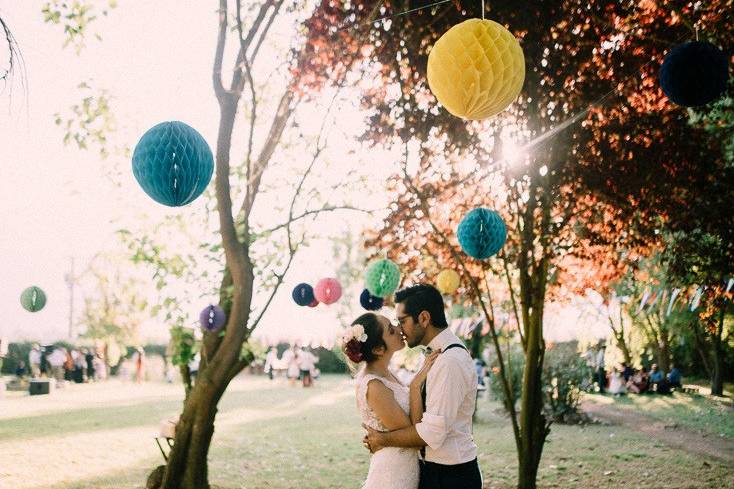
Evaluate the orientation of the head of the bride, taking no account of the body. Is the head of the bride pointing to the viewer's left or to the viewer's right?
to the viewer's right

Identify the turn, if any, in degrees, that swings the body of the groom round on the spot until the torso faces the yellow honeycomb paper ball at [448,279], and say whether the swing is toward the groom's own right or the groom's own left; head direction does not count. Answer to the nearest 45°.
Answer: approximately 90° to the groom's own right

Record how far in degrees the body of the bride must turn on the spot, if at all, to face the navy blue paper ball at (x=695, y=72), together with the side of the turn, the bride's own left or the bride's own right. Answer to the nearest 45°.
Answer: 0° — they already face it

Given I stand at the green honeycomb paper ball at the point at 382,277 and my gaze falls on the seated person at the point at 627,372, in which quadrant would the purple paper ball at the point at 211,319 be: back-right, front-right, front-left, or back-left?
back-left

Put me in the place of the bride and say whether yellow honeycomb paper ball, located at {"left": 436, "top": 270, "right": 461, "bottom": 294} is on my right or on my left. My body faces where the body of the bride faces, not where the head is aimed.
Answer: on my left

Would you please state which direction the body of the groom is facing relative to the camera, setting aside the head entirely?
to the viewer's left

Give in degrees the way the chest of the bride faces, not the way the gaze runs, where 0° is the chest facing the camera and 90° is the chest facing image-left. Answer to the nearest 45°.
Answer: approximately 270°

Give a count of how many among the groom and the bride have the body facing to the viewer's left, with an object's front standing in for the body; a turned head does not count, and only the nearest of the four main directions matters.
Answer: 1

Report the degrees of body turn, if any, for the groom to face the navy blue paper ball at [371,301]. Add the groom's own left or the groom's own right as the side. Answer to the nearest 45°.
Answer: approximately 90° to the groom's own right

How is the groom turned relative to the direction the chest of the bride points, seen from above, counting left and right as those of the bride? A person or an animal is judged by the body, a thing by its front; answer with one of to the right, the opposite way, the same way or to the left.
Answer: the opposite way
